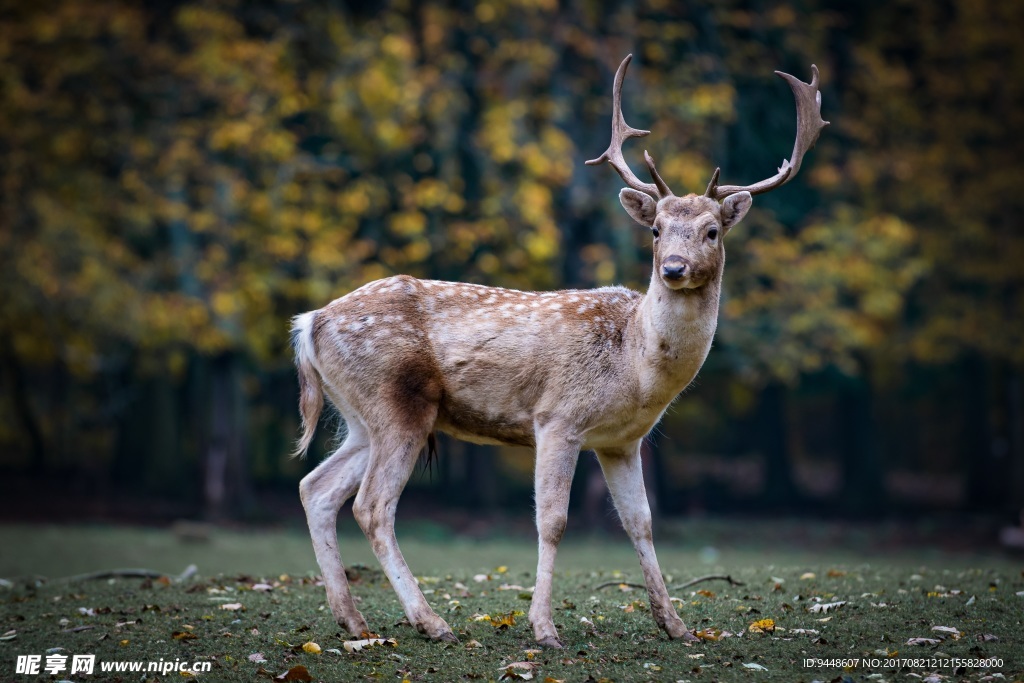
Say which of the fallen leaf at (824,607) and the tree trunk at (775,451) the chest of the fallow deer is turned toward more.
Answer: the fallen leaf

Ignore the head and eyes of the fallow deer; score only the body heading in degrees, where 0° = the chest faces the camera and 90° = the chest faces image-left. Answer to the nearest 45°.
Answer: approximately 270°

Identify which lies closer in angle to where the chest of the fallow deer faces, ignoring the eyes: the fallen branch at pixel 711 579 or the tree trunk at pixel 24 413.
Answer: the fallen branch

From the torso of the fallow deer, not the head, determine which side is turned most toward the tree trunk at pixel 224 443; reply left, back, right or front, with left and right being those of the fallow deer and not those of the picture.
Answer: left

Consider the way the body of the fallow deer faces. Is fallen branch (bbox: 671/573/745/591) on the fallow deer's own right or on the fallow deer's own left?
on the fallow deer's own left

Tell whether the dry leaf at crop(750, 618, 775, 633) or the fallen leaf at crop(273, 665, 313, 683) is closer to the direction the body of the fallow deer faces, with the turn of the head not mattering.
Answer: the dry leaf

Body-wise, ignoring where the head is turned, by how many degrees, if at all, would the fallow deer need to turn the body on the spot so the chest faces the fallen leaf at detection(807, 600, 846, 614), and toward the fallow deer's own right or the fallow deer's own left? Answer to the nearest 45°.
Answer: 0° — it already faces it

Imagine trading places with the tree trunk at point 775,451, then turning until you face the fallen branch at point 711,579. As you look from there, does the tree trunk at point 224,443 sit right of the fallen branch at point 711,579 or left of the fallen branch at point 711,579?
right

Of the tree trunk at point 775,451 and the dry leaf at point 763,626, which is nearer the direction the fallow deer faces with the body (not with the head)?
the dry leaf

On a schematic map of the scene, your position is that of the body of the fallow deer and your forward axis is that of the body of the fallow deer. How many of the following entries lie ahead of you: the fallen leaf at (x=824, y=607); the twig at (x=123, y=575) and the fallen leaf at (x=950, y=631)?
2

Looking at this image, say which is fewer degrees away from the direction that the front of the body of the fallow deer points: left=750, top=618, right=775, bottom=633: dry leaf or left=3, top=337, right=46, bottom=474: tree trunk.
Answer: the dry leaf
